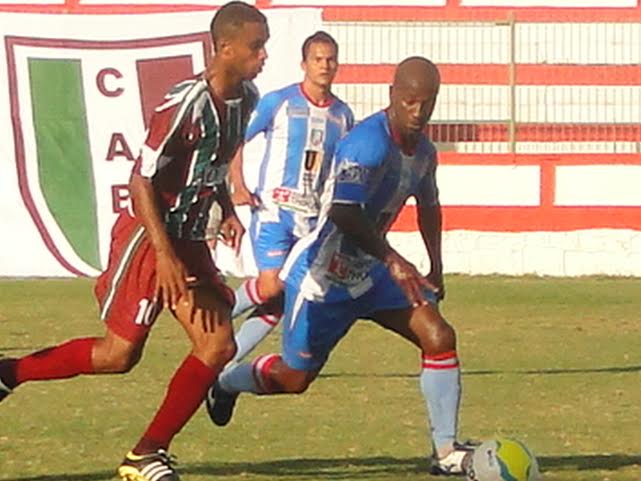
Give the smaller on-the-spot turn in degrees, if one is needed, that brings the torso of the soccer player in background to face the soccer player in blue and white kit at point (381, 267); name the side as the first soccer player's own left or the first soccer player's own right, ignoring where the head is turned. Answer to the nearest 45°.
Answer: approximately 45° to the first soccer player's own right

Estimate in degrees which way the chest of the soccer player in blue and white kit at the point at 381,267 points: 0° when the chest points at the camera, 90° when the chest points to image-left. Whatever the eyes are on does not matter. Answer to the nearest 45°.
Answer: approximately 315°

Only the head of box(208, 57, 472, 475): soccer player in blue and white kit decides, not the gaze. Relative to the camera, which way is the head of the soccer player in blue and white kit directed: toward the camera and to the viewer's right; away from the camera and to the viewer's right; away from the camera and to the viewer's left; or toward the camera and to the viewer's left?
toward the camera and to the viewer's right

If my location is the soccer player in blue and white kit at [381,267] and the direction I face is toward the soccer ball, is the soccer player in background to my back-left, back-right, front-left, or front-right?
back-left

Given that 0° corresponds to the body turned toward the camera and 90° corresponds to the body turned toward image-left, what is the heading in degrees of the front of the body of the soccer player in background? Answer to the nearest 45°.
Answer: approximately 315°

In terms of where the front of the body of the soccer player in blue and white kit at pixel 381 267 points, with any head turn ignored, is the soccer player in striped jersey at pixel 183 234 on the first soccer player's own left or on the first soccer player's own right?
on the first soccer player's own right

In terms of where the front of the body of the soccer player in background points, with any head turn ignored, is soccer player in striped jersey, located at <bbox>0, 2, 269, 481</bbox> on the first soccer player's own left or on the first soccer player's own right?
on the first soccer player's own right
